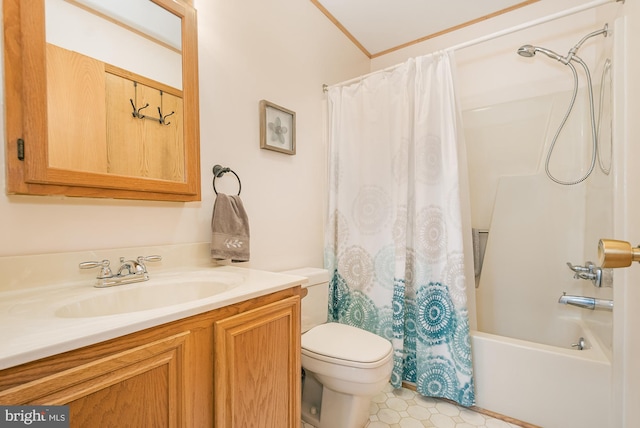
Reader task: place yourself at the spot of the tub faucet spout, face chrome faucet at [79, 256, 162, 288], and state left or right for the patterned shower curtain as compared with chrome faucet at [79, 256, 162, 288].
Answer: right

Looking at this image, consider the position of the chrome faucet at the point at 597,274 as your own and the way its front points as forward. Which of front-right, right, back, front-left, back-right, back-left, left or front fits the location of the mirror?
front-left

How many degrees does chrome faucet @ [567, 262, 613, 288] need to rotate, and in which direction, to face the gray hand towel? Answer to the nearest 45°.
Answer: approximately 45° to its left

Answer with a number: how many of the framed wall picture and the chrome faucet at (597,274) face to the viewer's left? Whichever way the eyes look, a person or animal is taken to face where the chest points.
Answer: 1

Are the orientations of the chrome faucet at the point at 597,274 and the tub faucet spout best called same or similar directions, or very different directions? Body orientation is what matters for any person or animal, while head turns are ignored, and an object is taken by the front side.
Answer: same or similar directions

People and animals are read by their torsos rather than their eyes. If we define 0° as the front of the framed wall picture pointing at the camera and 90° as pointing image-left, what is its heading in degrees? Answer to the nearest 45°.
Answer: approximately 315°

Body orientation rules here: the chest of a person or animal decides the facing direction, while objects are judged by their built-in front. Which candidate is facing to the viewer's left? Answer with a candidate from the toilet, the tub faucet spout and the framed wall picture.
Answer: the tub faucet spout

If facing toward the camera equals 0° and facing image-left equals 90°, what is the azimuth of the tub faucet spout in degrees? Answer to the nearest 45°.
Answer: approximately 90°

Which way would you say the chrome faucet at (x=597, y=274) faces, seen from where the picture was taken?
facing to the left of the viewer

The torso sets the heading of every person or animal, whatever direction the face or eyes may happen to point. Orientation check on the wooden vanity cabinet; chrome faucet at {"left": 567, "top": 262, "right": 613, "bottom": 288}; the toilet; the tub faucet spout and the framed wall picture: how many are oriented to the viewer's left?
2

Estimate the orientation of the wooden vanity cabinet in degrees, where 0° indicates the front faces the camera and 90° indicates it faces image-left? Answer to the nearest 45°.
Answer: approximately 315°

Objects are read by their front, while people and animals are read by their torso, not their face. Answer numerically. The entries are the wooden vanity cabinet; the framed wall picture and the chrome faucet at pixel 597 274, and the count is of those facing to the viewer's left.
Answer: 1

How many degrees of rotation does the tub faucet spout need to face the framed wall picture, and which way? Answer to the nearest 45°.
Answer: approximately 45° to its left
